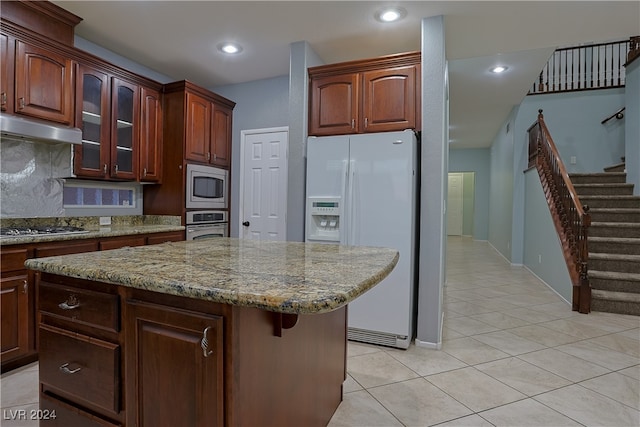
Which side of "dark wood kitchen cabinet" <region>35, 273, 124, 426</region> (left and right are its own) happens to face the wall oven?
back

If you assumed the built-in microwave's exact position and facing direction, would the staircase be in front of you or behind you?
in front

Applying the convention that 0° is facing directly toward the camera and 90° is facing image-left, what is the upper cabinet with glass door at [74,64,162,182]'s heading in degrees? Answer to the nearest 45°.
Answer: approximately 315°

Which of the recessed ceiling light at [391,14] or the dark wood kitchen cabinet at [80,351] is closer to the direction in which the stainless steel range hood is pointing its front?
the recessed ceiling light

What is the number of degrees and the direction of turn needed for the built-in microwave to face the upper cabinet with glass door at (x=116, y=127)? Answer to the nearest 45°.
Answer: approximately 90° to its right

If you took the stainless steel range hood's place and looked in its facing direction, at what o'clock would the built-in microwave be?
The built-in microwave is roughly at 10 o'clock from the stainless steel range hood.

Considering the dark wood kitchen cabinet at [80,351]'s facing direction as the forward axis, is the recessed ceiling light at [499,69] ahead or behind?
behind

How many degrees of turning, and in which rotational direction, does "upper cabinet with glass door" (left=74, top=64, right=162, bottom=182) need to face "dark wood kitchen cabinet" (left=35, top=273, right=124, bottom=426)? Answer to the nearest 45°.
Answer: approximately 45° to its right

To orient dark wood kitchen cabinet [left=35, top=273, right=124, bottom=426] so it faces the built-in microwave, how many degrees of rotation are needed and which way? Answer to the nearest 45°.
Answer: approximately 180°
